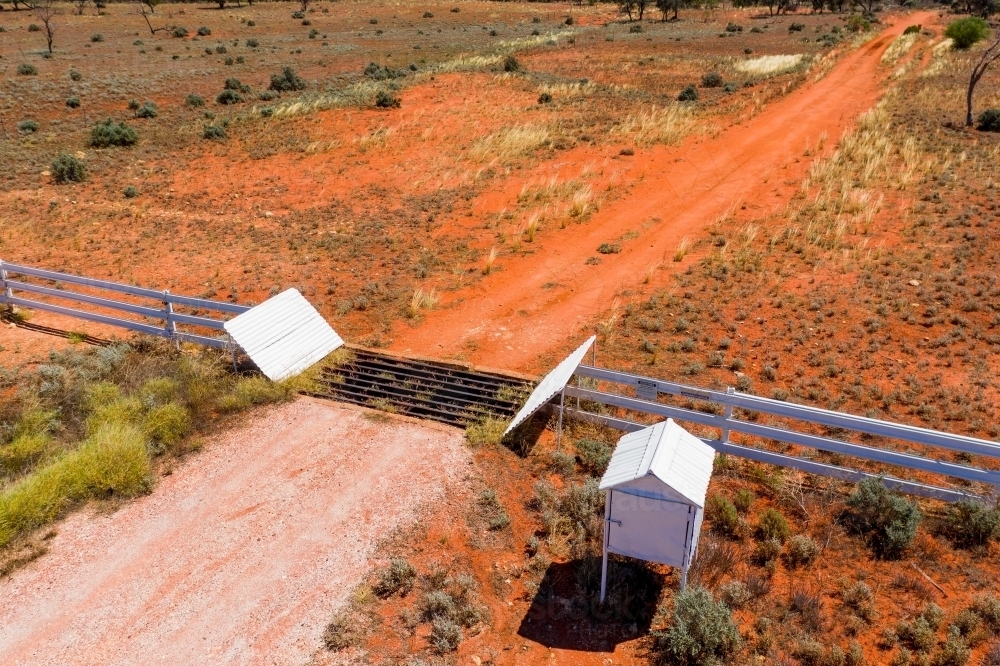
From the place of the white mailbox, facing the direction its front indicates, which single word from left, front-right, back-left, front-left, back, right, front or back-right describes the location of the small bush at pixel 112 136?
back-right

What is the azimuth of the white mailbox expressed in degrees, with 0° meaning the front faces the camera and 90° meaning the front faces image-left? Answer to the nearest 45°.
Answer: approximately 0°

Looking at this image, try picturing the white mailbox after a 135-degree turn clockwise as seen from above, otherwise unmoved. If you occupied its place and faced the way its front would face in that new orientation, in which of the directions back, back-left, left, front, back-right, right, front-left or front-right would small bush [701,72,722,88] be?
front-right

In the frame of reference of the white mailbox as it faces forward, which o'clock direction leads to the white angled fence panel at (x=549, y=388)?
The white angled fence panel is roughly at 5 o'clock from the white mailbox.

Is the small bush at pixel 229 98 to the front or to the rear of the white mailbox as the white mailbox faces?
to the rear

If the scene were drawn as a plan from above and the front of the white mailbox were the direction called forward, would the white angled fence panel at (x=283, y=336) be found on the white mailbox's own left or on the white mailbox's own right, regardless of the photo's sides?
on the white mailbox's own right

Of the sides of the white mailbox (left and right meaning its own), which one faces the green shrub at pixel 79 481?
right

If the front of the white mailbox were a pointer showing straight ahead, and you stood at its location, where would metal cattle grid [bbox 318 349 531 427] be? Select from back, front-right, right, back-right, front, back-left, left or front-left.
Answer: back-right

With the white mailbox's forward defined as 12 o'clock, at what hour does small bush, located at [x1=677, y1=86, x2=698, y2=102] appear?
The small bush is roughly at 6 o'clock from the white mailbox.

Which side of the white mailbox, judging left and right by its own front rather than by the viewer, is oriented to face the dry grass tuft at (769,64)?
back

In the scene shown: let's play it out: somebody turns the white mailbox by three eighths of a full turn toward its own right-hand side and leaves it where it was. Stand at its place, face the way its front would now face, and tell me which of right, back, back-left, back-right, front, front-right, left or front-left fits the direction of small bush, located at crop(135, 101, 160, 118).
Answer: front
